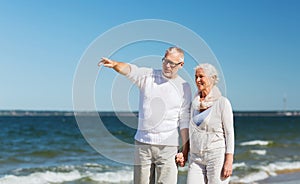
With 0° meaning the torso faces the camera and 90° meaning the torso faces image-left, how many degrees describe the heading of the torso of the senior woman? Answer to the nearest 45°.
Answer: approximately 45°
